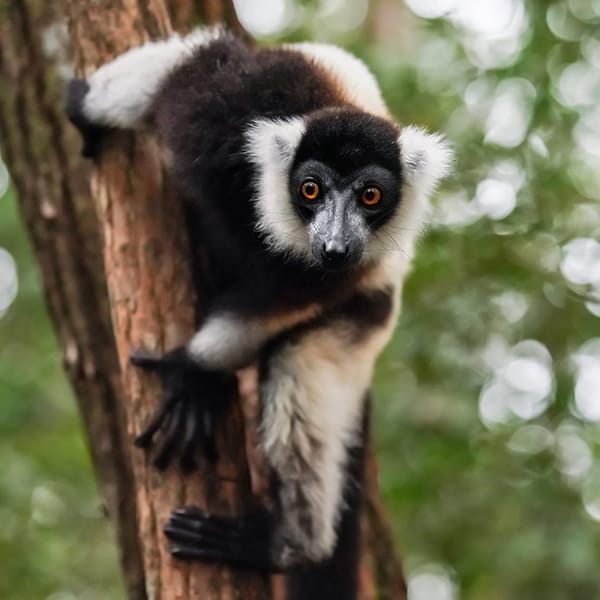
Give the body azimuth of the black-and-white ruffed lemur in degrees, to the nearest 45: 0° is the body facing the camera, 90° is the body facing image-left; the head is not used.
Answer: approximately 0°
